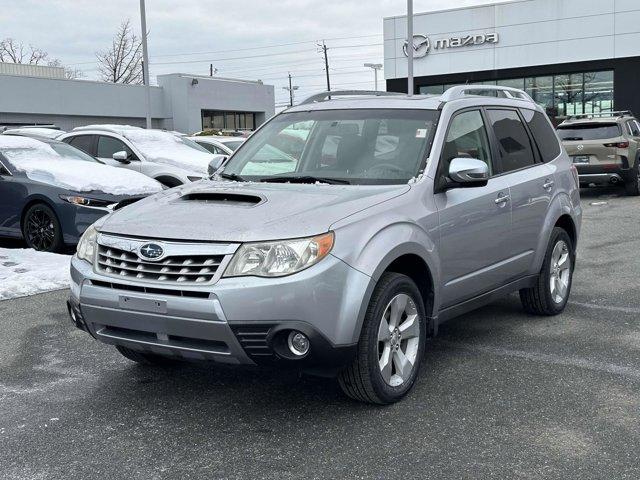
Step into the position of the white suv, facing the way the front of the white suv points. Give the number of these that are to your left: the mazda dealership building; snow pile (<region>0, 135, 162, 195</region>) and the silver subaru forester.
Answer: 1

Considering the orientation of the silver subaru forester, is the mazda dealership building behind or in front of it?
behind

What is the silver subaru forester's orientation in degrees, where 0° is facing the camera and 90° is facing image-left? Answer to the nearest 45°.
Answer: approximately 45°

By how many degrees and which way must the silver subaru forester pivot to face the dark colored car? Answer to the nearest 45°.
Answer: approximately 90° to its right

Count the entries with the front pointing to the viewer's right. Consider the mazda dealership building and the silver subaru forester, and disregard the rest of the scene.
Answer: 0

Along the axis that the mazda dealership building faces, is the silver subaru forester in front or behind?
in front

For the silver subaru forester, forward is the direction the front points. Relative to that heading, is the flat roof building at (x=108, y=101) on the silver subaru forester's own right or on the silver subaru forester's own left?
on the silver subaru forester's own right

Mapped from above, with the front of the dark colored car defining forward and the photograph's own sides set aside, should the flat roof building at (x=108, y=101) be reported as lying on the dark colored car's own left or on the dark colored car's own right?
on the dark colored car's own left

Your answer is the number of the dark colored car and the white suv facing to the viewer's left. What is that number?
0

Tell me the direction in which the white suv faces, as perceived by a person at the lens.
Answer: facing the viewer and to the right of the viewer

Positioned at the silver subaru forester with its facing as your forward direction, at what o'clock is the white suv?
The white suv is roughly at 4 o'clock from the silver subaru forester.

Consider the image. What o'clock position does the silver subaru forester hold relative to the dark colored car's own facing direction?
The silver subaru forester is roughly at 1 o'clock from the dark colored car.

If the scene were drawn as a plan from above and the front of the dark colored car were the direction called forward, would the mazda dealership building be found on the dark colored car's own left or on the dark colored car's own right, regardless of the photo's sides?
on the dark colored car's own left

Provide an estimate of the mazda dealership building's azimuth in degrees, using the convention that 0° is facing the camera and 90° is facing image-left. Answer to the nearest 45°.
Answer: approximately 45°

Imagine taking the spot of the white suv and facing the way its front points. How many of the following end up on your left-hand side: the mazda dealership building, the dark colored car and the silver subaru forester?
1
